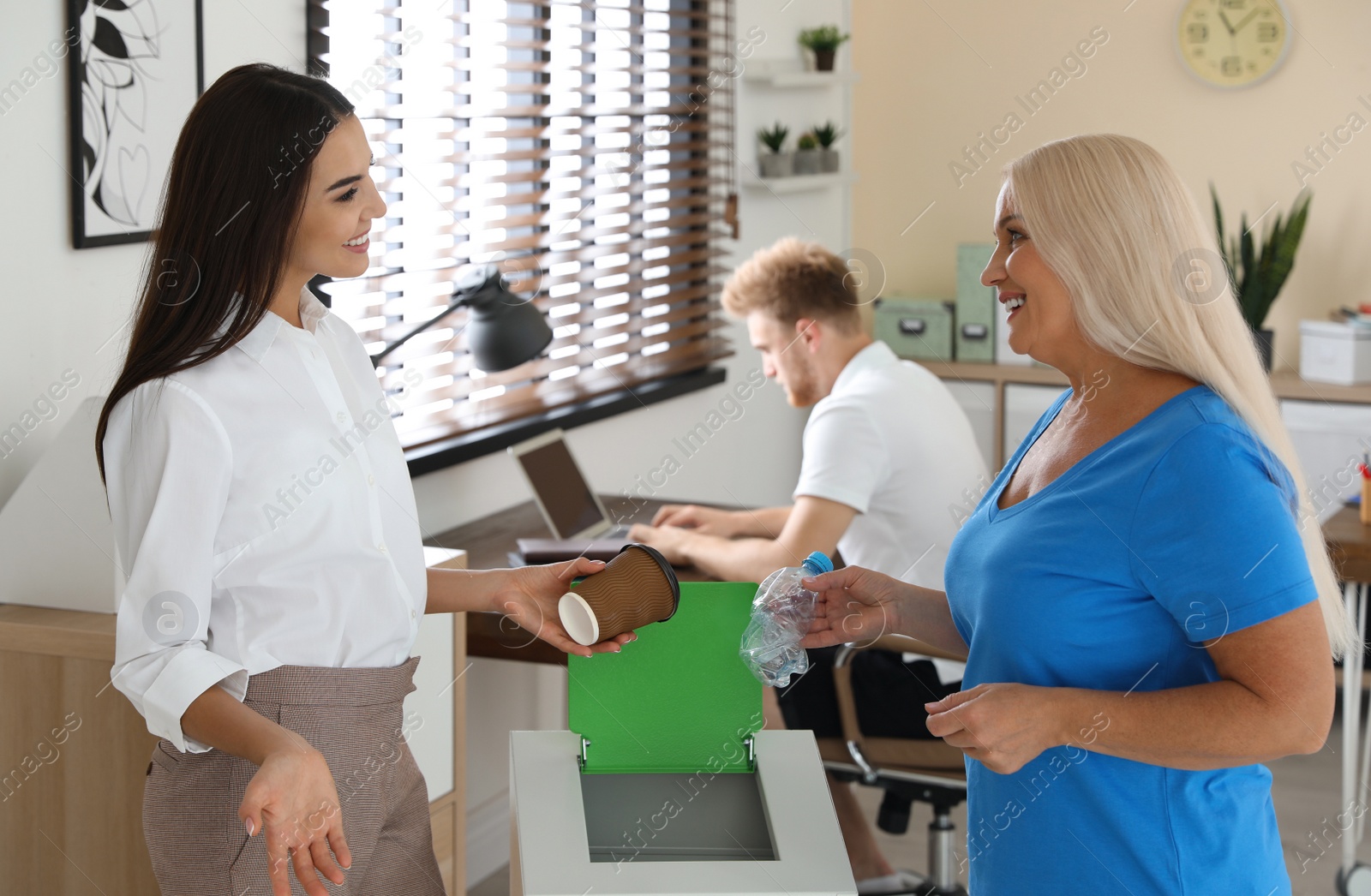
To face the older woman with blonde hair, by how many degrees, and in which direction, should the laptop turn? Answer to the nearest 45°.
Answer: approximately 45° to its right

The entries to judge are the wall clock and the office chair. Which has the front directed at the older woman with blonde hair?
the wall clock

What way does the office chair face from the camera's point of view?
to the viewer's left

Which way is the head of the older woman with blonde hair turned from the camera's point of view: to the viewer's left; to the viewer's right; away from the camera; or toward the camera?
to the viewer's left

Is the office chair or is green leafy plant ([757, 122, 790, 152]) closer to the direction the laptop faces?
the office chair

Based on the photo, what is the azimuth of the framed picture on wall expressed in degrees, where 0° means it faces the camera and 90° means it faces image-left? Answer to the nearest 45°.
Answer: approximately 315°

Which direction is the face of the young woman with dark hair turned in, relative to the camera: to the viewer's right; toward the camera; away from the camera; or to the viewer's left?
to the viewer's right

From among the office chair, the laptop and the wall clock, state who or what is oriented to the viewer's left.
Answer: the office chair

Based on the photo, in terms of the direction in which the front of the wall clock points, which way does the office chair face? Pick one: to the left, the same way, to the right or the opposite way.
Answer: to the right

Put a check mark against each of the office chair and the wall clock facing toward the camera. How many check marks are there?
1

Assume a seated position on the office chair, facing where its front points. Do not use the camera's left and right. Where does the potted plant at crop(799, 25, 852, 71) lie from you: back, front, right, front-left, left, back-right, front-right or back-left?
right
